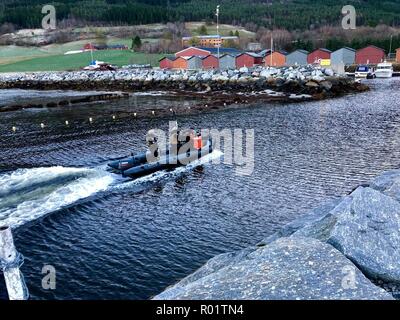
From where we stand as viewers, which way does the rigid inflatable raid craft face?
facing away from the viewer and to the right of the viewer

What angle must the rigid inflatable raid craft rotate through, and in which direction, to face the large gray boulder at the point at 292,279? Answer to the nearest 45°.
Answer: approximately 135° to its right

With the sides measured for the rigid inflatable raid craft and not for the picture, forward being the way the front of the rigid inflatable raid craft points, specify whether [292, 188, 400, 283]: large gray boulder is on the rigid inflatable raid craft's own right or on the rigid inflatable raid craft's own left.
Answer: on the rigid inflatable raid craft's own right
